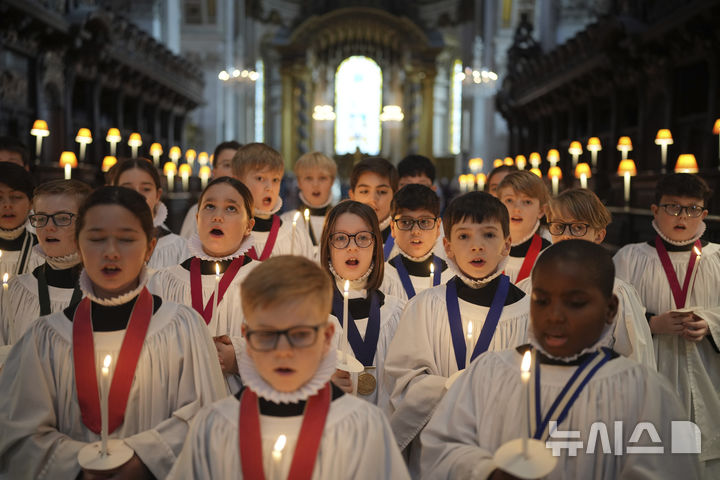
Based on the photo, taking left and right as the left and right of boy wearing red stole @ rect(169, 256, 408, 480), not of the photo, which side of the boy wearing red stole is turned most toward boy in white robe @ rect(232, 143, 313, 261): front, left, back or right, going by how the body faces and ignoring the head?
back

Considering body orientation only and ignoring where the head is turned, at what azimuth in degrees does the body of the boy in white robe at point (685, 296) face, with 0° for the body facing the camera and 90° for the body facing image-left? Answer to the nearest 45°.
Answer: approximately 0°

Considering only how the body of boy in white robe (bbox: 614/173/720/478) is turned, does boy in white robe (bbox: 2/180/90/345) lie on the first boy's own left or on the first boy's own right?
on the first boy's own right

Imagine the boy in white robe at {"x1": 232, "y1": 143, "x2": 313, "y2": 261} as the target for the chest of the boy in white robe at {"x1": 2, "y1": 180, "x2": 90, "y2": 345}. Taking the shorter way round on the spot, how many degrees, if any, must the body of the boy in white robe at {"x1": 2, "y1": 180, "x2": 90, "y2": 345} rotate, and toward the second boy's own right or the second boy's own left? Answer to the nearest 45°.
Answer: approximately 90° to the second boy's own left

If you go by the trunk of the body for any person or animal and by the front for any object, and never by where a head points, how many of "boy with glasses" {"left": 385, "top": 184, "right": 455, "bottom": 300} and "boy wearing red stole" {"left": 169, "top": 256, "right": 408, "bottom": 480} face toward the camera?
2

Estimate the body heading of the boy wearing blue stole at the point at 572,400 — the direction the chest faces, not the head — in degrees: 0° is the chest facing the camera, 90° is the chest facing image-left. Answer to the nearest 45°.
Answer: approximately 45°

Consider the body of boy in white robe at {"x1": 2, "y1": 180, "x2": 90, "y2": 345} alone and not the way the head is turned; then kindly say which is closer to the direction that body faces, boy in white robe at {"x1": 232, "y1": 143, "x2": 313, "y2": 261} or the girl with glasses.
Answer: the girl with glasses
